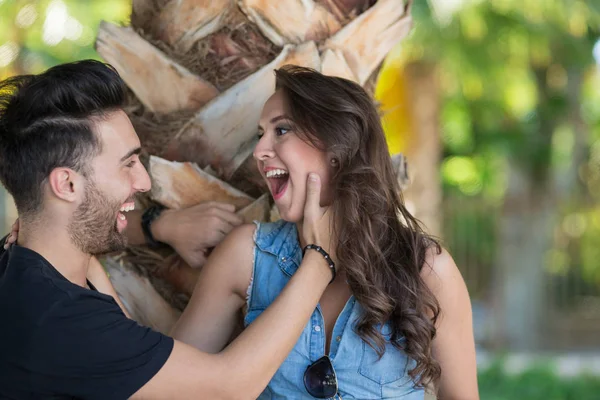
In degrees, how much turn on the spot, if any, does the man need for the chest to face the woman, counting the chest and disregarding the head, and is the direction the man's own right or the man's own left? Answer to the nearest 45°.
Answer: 0° — they already face them

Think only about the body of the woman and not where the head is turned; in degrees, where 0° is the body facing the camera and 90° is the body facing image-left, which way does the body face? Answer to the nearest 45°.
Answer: approximately 45°

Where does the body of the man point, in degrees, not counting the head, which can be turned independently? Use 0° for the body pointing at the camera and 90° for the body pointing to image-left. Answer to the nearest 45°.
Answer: approximately 270°

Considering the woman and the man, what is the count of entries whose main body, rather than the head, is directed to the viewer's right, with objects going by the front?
1

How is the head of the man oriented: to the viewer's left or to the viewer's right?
to the viewer's right
